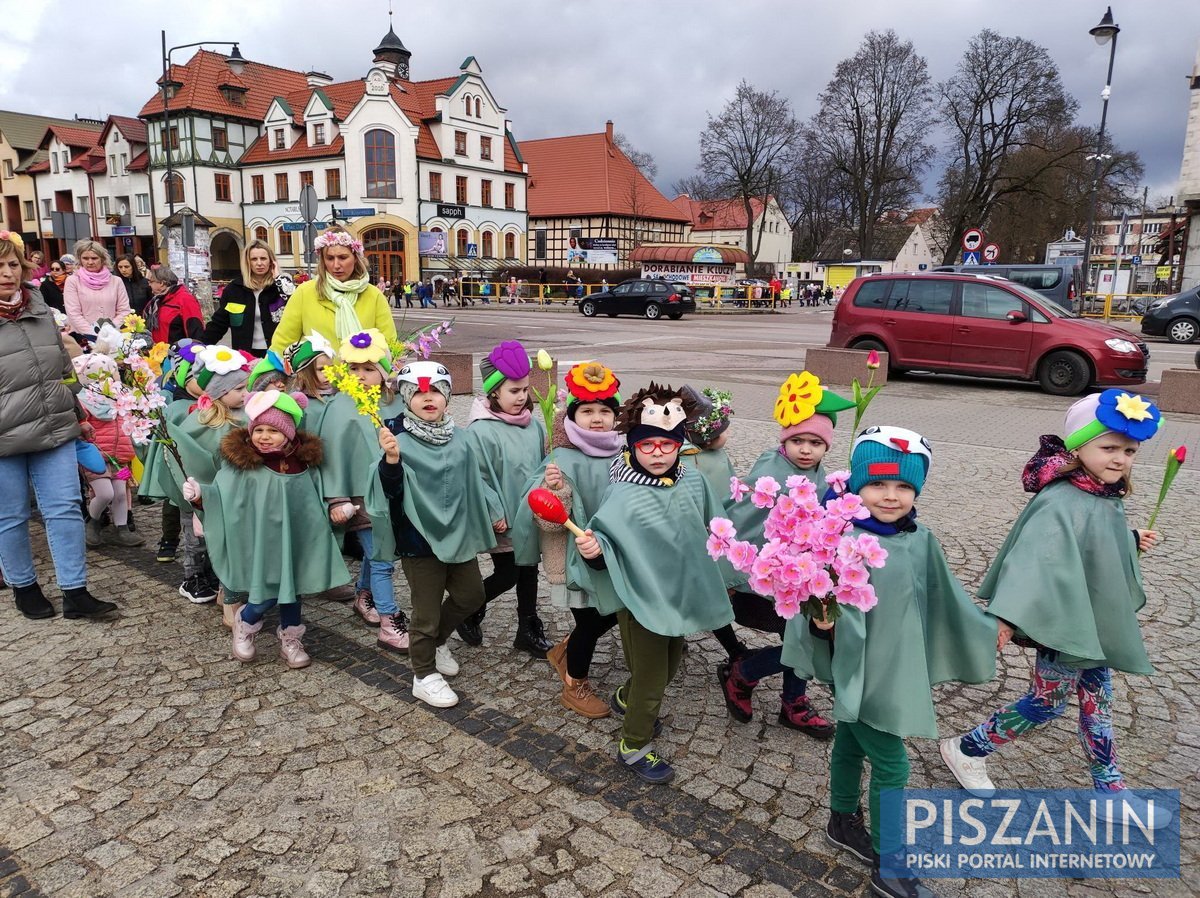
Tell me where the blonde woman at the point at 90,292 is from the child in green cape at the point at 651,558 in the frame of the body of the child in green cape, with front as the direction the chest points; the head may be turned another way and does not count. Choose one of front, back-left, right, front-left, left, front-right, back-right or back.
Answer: back

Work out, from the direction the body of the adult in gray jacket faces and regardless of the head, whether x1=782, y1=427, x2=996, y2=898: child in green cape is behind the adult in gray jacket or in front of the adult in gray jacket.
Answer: in front

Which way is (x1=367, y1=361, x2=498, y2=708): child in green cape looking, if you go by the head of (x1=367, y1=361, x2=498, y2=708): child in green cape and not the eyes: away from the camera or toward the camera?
toward the camera

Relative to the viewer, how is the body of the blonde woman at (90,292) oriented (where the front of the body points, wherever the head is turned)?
toward the camera

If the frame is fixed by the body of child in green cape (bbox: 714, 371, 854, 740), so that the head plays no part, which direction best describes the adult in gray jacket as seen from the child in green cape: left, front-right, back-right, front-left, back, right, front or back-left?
back-right

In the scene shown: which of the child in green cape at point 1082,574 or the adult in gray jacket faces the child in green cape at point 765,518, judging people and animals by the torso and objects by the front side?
the adult in gray jacket

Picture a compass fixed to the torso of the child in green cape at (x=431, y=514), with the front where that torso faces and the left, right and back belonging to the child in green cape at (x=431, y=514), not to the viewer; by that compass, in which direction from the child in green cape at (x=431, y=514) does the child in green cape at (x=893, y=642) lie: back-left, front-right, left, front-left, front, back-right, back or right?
front

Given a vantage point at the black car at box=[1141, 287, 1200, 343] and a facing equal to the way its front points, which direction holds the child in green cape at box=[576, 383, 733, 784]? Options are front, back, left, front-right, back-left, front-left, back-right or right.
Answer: left

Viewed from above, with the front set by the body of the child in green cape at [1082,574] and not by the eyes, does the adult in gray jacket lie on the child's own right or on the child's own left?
on the child's own right

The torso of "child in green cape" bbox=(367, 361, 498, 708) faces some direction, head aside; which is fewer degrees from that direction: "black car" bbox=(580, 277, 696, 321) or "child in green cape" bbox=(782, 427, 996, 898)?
the child in green cape

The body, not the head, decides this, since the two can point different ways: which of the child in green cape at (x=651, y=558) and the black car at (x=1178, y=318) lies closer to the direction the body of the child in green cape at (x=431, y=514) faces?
the child in green cape

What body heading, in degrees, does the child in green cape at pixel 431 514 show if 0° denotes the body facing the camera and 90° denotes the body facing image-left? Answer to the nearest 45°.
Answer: approximately 315°

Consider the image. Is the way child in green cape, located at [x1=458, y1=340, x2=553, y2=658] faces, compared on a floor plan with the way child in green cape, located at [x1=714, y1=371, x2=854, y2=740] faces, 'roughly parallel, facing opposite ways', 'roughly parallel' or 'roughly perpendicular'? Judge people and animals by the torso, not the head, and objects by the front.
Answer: roughly parallel

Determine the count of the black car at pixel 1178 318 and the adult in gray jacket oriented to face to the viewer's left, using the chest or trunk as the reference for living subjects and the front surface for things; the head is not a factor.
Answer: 1

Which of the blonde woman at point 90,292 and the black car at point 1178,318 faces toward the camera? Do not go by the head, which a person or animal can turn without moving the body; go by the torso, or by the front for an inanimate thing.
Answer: the blonde woman

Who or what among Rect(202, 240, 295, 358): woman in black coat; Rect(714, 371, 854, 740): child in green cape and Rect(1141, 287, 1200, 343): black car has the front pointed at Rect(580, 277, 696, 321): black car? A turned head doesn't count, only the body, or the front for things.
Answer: Rect(1141, 287, 1200, 343): black car
